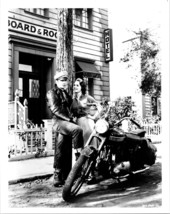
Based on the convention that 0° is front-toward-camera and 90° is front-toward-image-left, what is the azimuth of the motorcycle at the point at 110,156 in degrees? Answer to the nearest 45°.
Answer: approximately 45°

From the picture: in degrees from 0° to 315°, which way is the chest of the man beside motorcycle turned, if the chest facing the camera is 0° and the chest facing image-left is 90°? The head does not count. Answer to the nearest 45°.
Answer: approximately 315°

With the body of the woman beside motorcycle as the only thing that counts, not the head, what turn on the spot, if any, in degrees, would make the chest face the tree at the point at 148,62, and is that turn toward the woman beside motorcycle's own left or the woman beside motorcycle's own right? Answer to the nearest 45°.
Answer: approximately 135° to the woman beside motorcycle's own left

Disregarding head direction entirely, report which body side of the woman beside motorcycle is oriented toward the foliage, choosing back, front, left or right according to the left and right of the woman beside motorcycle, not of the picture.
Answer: back
